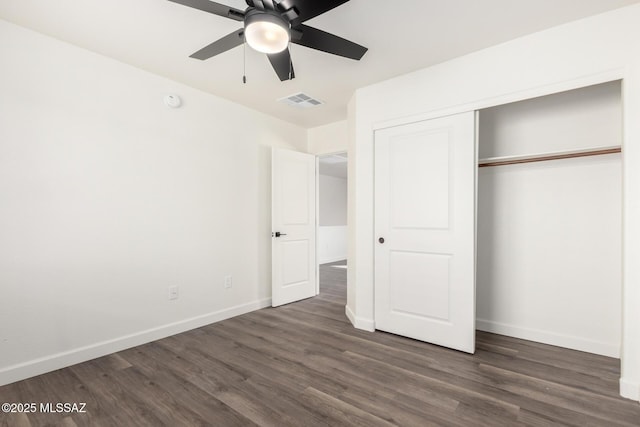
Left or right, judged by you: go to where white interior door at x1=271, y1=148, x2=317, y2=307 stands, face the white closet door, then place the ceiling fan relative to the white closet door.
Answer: right

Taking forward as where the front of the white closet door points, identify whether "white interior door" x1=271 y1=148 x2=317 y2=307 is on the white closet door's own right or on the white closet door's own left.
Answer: on the white closet door's own right

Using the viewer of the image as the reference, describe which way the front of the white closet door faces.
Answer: facing the viewer and to the left of the viewer

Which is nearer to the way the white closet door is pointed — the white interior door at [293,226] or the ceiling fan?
the ceiling fan

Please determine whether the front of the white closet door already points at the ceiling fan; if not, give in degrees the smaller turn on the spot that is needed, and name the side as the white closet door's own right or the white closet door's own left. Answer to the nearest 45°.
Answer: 0° — it already faces it
